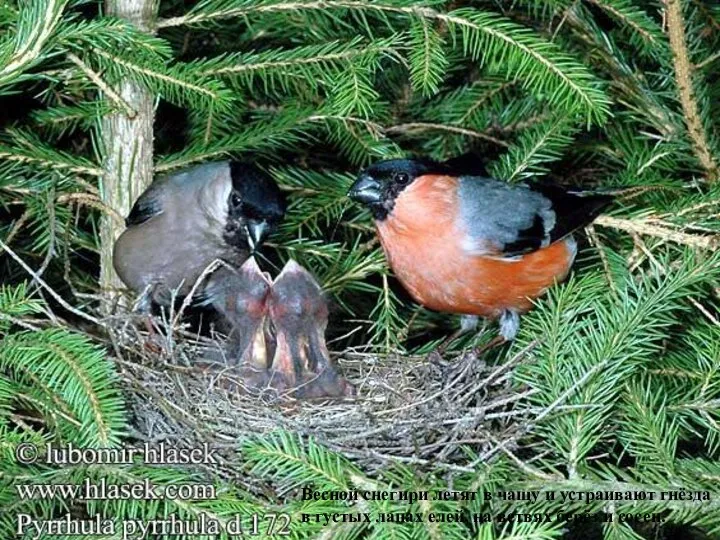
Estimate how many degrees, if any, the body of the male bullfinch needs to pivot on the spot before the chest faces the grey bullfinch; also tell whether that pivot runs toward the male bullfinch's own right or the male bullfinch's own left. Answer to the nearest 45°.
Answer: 0° — it already faces it

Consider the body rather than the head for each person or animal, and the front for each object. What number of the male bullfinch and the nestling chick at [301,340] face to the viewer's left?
1

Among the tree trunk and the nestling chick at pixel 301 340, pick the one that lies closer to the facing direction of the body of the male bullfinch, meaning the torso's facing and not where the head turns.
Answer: the nestling chick

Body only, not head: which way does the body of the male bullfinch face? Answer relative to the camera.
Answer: to the viewer's left

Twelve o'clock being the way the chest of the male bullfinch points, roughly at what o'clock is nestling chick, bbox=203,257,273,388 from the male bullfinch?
The nestling chick is roughly at 11 o'clock from the male bullfinch.
